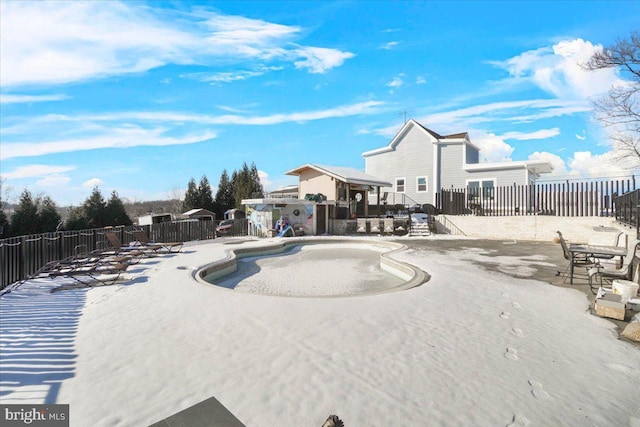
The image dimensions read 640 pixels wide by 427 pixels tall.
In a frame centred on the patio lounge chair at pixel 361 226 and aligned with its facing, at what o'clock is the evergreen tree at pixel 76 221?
The evergreen tree is roughly at 3 o'clock from the patio lounge chair.

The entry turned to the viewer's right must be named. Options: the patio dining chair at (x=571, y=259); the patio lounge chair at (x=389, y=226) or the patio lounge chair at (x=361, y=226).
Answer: the patio dining chair at (x=571, y=259)

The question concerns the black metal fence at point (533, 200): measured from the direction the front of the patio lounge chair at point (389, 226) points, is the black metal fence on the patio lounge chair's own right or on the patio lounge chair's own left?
on the patio lounge chair's own left

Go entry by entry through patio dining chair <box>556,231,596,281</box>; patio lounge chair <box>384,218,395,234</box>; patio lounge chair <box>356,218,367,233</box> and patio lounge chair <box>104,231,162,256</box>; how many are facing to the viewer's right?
2

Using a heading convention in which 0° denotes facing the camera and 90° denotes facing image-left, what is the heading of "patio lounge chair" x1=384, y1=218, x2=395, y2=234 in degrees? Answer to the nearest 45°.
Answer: approximately 0°

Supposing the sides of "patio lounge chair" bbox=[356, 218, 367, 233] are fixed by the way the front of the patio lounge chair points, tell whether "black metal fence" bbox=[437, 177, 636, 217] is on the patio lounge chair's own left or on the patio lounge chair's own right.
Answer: on the patio lounge chair's own left

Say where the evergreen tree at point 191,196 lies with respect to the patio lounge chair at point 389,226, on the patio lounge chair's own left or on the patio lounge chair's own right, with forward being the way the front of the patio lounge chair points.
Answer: on the patio lounge chair's own right

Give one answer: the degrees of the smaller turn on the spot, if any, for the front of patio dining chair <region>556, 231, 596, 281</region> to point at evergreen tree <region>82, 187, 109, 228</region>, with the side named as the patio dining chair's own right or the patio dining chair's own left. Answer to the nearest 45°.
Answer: approximately 180°

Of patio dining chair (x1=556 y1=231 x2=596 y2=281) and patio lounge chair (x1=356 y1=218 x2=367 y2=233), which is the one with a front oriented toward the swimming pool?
patio lounge chair (x1=356 y1=218 x2=367 y2=233)

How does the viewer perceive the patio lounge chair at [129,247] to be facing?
facing to the right of the viewer
